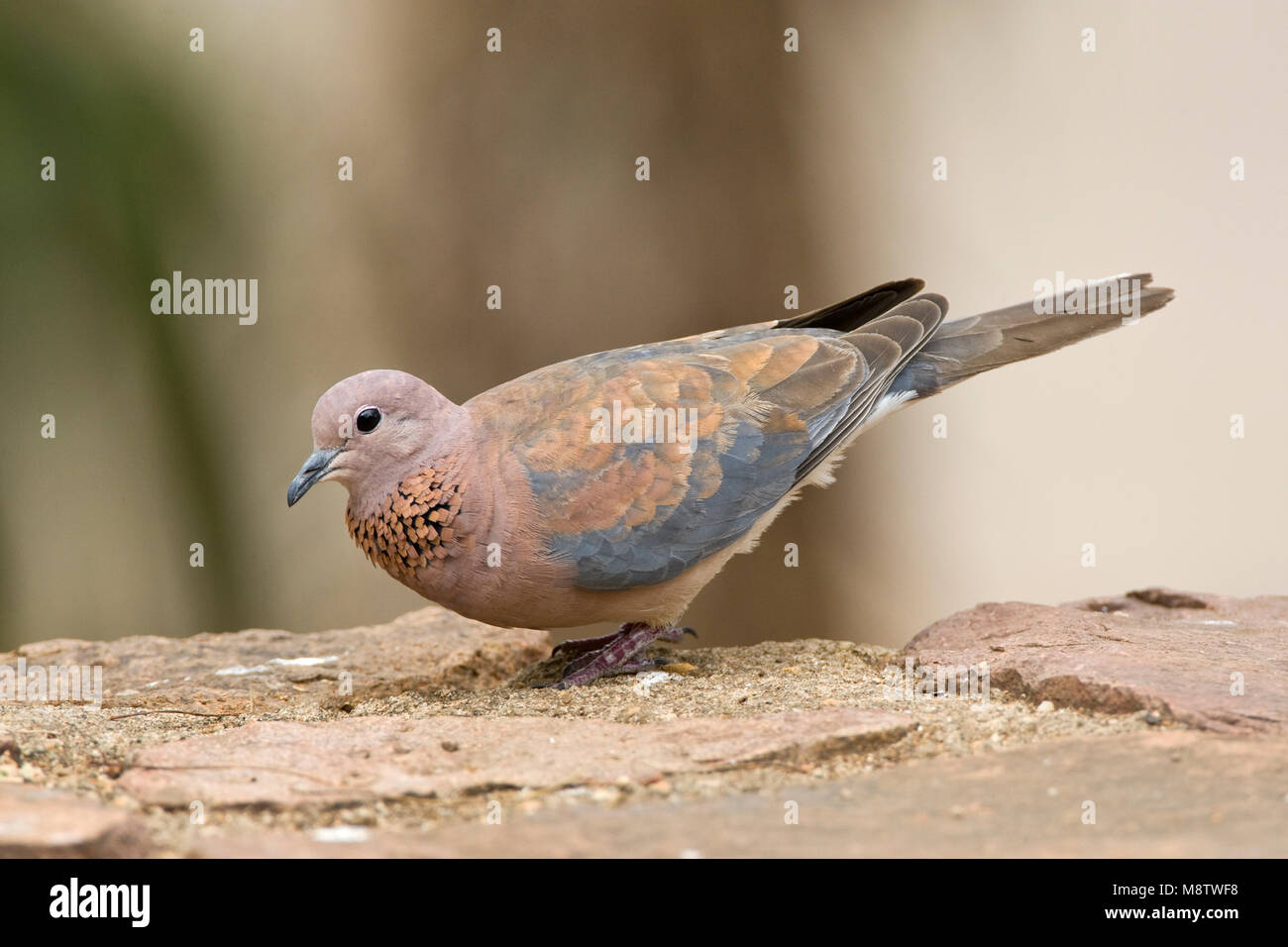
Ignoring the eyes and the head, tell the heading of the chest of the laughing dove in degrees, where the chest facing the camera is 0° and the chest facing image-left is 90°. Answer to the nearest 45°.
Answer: approximately 90°

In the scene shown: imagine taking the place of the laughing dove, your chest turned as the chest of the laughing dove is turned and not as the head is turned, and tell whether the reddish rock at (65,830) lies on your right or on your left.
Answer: on your left

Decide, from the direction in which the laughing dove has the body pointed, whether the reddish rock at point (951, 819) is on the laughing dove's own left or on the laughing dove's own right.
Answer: on the laughing dove's own left

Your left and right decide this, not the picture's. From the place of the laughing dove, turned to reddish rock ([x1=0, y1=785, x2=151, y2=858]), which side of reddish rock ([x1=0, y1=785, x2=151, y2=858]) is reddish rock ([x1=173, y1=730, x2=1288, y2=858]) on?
left

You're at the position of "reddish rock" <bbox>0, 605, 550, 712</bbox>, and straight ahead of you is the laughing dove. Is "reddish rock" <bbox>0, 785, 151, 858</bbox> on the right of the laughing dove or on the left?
right

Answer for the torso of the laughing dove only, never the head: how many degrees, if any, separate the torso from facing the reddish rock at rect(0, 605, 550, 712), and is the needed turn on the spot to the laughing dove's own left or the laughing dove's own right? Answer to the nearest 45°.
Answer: approximately 45° to the laughing dove's own right

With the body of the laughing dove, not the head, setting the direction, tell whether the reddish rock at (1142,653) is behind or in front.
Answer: behind

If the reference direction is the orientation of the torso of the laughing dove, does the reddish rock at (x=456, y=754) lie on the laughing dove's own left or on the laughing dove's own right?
on the laughing dove's own left
